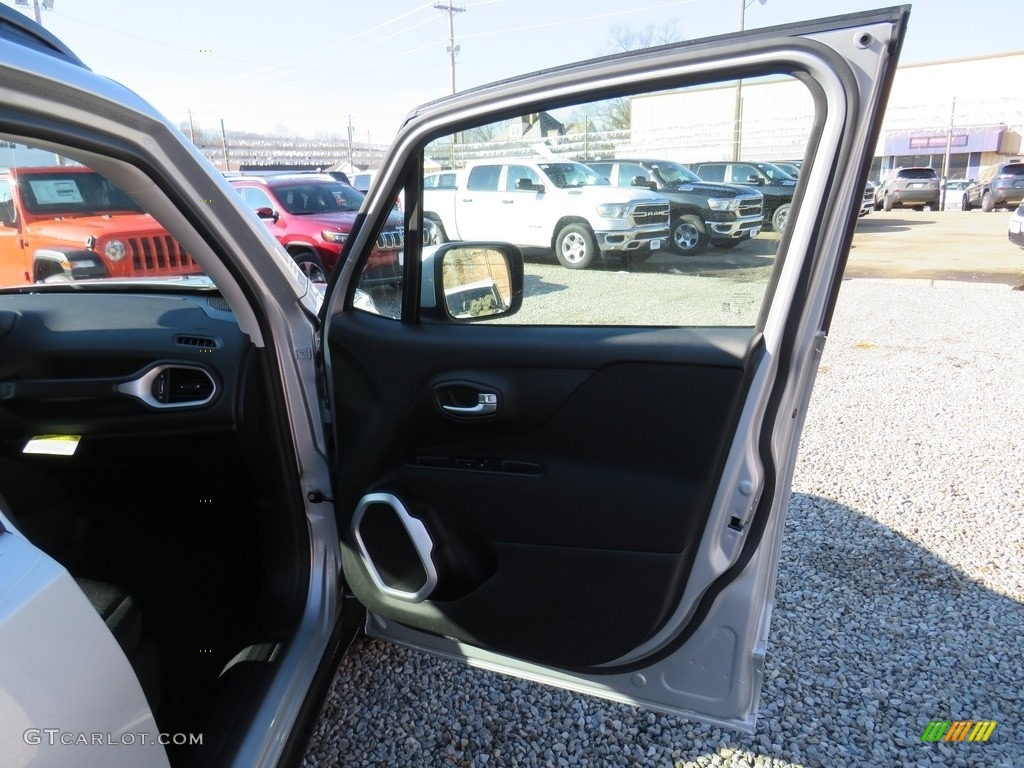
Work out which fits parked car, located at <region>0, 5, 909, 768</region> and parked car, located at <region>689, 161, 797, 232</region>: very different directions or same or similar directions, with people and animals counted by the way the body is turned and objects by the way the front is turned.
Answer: very different directions

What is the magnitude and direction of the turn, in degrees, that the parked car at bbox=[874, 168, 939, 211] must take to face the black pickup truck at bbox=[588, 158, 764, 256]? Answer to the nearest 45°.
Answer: approximately 135° to its left

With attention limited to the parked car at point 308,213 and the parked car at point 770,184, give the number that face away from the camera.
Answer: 0
